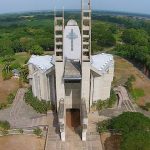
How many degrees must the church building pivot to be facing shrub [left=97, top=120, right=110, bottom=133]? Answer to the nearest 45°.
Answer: approximately 45° to its left

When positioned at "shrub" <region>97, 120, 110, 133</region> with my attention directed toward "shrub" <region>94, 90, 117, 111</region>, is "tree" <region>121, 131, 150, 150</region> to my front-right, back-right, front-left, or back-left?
back-right

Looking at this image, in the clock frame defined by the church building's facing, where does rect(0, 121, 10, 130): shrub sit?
The shrub is roughly at 2 o'clock from the church building.

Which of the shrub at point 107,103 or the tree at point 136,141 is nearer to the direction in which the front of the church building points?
the tree

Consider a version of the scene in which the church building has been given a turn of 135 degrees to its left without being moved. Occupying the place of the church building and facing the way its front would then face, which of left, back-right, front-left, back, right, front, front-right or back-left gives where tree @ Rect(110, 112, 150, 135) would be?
right

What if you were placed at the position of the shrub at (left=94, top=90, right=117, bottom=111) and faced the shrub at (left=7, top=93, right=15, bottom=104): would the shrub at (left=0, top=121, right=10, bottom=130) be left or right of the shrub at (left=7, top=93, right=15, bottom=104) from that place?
left

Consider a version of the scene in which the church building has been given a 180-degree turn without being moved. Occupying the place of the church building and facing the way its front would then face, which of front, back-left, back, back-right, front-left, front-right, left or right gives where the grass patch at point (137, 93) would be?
front-right

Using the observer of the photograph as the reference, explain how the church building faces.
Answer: facing the viewer

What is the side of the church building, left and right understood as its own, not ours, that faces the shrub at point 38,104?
right

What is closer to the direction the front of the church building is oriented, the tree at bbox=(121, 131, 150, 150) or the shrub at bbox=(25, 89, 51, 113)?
the tree

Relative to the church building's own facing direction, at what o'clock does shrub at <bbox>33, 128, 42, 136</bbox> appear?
The shrub is roughly at 1 o'clock from the church building.
